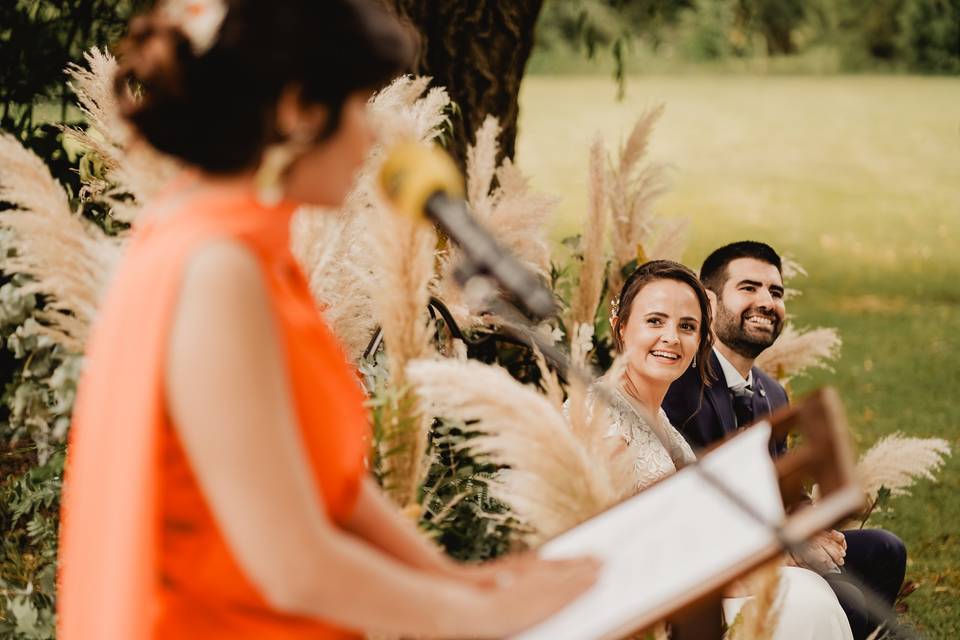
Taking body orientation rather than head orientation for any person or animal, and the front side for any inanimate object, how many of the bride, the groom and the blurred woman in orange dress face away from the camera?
0

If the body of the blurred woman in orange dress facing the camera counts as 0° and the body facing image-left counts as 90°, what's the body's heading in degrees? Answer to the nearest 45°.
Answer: approximately 270°

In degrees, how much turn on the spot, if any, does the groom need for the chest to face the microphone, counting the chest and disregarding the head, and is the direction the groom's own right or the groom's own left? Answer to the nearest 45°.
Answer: approximately 45° to the groom's own right

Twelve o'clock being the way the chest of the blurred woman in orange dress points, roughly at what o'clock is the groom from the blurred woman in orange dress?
The groom is roughly at 10 o'clock from the blurred woman in orange dress.

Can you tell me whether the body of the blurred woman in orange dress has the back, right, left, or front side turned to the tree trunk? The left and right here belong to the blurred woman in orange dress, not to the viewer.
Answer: left

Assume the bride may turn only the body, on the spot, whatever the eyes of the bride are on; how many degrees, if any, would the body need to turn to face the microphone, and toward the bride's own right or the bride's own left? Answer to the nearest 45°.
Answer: approximately 45° to the bride's own right

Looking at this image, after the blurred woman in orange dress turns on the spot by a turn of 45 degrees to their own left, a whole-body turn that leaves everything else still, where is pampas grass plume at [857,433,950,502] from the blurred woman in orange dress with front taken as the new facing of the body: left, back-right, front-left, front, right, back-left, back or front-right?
front

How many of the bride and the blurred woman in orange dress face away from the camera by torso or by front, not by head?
0

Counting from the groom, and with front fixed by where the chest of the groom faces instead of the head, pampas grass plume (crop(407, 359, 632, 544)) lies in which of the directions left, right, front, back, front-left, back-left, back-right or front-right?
front-right
